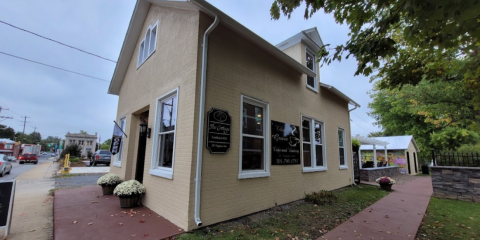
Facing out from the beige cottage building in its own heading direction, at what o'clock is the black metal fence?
The black metal fence is roughly at 7 o'clock from the beige cottage building.

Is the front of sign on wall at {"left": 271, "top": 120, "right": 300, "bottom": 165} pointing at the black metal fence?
no

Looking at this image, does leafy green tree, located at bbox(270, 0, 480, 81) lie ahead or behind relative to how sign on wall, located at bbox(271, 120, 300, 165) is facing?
ahead

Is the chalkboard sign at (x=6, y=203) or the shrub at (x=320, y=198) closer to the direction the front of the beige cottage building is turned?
the chalkboard sign

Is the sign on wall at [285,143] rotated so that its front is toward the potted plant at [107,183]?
no

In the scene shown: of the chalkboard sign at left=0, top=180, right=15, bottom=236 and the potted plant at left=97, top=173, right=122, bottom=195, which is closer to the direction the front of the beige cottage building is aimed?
the chalkboard sign

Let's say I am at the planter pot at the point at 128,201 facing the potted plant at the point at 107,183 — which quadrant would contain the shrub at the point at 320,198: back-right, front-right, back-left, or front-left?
back-right

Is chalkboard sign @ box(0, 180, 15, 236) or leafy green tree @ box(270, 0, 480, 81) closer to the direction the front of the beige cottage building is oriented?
the chalkboard sign

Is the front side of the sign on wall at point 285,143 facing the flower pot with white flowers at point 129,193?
no

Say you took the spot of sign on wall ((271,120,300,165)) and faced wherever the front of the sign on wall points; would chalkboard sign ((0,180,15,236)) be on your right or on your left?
on your right

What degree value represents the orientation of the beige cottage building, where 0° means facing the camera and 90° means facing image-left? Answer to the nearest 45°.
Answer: approximately 45°

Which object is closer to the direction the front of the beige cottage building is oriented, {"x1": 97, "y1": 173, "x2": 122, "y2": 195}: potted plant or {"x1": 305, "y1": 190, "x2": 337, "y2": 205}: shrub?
the potted plant

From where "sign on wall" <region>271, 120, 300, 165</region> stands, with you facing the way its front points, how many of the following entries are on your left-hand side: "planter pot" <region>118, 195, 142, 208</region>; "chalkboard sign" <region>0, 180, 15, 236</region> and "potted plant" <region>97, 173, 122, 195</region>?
0
